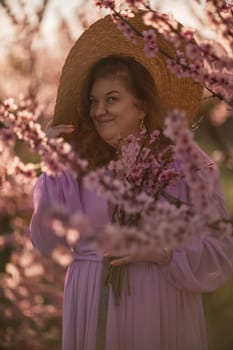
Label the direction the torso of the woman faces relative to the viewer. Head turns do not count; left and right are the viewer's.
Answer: facing the viewer and to the left of the viewer
